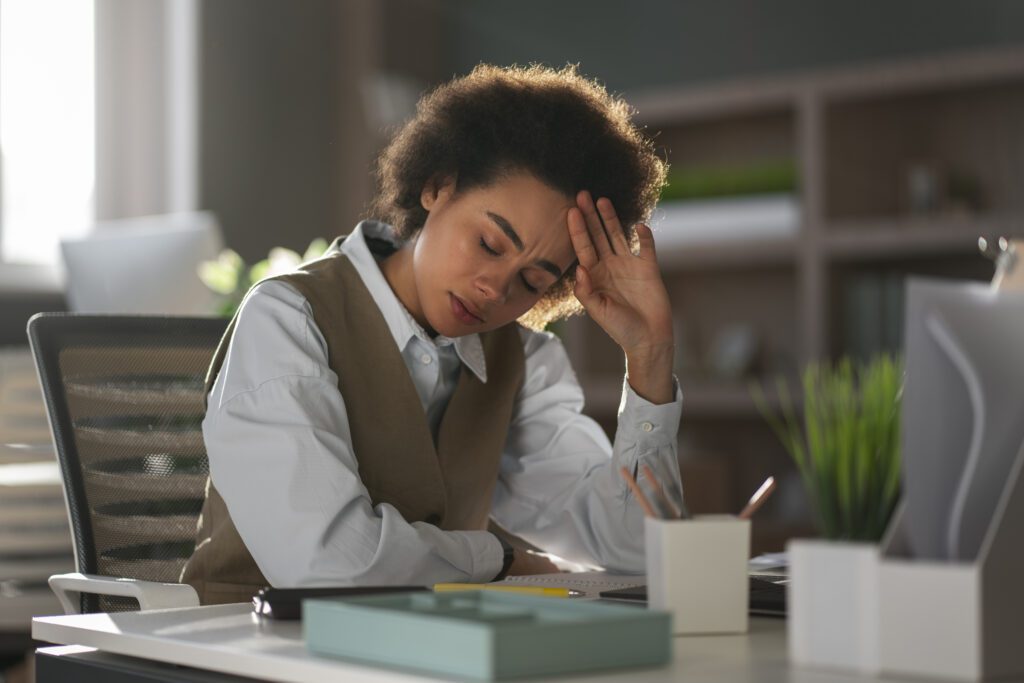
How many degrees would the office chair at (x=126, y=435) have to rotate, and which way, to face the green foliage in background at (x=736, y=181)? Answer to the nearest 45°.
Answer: approximately 90° to its left

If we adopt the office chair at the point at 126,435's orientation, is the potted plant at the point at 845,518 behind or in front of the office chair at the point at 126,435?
in front

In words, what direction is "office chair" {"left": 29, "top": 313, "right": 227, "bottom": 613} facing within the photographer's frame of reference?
facing the viewer and to the right of the viewer

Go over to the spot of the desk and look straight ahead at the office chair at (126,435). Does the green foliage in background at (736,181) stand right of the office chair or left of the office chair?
right

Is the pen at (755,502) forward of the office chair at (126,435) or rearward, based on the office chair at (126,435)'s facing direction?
forward

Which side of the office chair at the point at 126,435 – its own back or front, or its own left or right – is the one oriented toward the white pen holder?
front

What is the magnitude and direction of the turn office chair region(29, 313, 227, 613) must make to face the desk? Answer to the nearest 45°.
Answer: approximately 45° to its right

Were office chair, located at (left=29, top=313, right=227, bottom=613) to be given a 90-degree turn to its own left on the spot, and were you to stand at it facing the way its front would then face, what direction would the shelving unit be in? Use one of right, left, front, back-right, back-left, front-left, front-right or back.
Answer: front

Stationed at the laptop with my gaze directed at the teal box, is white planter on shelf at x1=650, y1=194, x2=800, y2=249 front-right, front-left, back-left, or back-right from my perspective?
back-right

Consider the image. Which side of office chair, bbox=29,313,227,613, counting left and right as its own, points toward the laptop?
front

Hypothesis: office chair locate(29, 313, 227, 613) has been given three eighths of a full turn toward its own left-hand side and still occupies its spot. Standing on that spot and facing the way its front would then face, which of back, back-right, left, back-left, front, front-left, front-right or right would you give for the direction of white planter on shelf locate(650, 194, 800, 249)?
front-right
